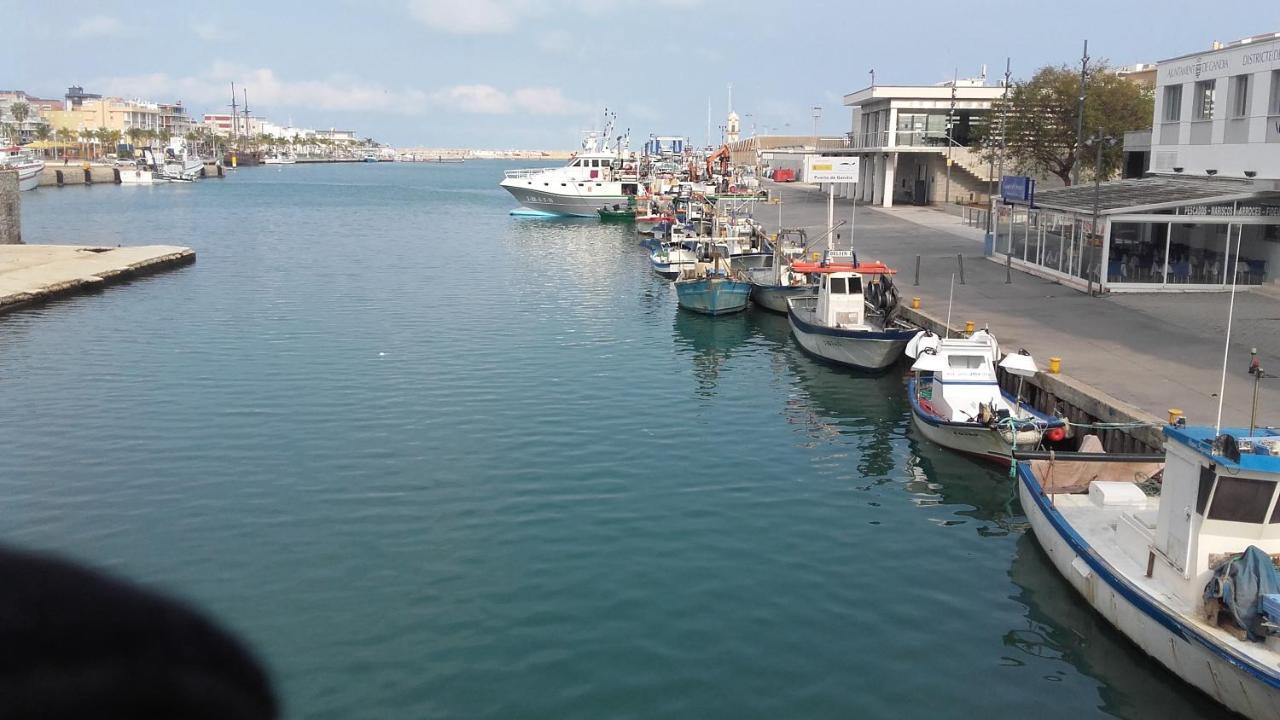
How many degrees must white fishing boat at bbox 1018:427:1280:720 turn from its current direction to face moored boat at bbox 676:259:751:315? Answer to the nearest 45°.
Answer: approximately 180°

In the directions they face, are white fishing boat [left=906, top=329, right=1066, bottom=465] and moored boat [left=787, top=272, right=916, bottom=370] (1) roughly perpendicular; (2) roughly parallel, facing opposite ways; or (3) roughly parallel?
roughly parallel

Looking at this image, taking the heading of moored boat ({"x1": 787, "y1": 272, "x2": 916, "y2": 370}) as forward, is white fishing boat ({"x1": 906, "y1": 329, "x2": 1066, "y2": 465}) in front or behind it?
in front

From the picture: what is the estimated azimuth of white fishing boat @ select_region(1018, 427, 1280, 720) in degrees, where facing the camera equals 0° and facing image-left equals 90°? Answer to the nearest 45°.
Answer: approximately 315°

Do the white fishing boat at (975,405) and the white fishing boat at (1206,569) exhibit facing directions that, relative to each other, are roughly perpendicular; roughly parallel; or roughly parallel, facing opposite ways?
roughly parallel

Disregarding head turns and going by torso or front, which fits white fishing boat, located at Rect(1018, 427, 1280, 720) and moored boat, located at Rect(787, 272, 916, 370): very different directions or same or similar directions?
same or similar directions

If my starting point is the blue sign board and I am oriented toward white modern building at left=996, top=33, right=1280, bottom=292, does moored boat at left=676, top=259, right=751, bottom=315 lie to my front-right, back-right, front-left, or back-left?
back-right

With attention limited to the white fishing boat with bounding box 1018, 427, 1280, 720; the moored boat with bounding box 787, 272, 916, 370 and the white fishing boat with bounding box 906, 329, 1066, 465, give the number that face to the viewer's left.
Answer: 0

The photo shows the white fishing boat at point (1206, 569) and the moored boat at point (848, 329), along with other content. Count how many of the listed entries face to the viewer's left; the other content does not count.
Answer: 0

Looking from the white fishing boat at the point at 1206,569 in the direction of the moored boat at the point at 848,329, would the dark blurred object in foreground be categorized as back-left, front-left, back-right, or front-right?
back-left

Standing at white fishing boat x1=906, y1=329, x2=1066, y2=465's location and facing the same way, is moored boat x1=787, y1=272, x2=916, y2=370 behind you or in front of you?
behind

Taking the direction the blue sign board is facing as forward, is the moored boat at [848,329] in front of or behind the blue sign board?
in front

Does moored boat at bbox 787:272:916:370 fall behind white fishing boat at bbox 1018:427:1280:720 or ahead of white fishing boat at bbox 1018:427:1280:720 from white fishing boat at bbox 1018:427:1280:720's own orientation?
behind

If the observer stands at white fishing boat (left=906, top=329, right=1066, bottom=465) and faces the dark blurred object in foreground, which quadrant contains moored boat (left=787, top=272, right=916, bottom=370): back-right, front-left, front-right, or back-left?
back-right
